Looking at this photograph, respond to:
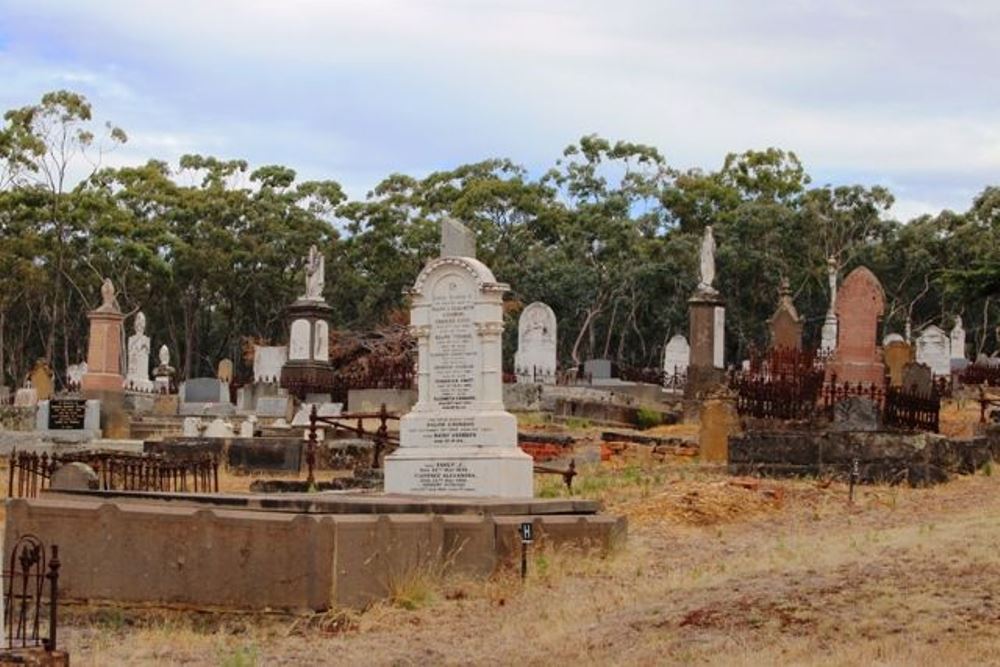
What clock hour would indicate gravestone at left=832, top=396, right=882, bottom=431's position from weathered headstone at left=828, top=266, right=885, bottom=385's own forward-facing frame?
The gravestone is roughly at 12 o'clock from the weathered headstone.

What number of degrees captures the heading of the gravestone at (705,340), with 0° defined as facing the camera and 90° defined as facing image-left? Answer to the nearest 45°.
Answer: approximately 315°

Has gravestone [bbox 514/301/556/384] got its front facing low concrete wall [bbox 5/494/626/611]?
yes

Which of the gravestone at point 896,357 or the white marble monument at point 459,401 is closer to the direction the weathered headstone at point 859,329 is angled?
the white marble monument

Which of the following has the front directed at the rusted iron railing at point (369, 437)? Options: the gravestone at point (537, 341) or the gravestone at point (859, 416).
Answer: the gravestone at point (537, 341)
